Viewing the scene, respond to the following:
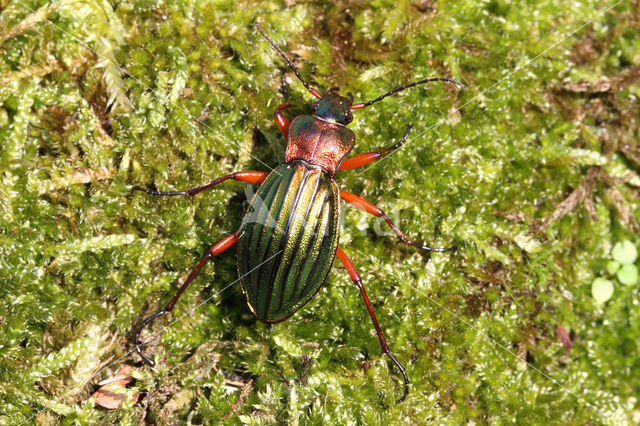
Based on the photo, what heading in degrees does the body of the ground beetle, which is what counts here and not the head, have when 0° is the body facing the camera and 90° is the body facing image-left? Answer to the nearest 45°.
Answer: approximately 180°
